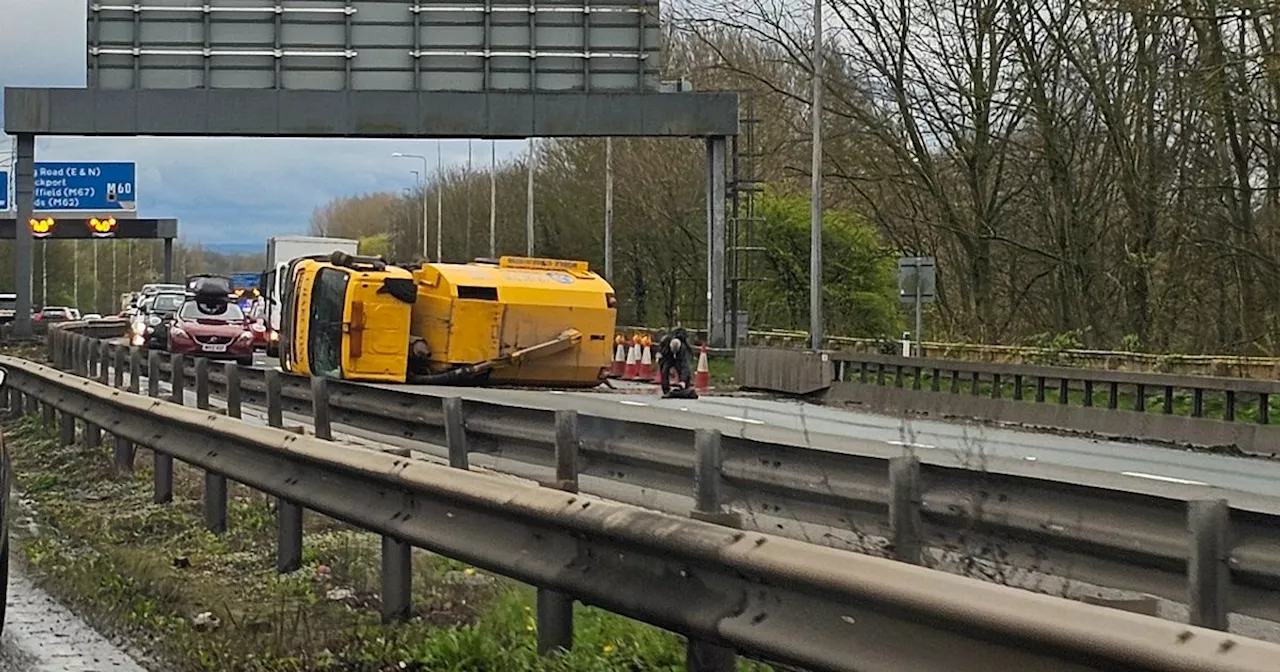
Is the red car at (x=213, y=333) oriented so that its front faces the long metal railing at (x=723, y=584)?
yes

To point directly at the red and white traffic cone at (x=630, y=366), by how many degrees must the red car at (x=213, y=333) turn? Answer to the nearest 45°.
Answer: approximately 90° to its left

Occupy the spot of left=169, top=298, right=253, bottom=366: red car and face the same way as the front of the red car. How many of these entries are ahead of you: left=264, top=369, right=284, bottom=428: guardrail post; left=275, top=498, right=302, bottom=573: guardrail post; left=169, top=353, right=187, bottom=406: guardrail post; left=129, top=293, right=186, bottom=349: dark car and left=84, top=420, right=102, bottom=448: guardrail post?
4

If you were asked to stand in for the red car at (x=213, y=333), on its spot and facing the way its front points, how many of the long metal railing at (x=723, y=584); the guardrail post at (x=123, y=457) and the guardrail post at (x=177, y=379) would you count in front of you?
3

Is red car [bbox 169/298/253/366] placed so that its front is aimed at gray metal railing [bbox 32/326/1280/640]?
yes

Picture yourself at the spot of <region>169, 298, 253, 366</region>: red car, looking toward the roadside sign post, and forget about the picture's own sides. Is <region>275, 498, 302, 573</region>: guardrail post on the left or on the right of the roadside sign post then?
right

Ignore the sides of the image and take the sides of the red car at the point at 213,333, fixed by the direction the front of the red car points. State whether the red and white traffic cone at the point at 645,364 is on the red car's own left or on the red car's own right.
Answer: on the red car's own left

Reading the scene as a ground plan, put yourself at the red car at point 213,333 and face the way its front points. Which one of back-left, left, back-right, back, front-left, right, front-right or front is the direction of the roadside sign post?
front-left

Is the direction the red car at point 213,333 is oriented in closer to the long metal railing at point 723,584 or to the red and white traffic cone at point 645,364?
the long metal railing

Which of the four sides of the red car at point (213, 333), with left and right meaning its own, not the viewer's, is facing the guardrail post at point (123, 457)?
front

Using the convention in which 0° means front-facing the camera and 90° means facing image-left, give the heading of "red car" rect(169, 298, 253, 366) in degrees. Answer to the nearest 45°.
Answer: approximately 0°

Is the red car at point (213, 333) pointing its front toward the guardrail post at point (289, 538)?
yes

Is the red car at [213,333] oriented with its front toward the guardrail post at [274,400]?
yes
